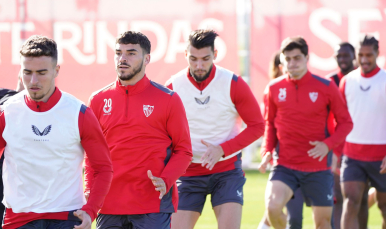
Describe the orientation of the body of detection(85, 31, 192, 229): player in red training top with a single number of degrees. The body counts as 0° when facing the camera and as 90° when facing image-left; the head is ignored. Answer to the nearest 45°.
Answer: approximately 45°

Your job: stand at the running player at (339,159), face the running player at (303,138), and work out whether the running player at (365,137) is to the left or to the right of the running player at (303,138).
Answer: left

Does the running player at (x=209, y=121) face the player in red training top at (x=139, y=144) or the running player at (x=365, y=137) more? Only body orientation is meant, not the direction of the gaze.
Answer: the player in red training top

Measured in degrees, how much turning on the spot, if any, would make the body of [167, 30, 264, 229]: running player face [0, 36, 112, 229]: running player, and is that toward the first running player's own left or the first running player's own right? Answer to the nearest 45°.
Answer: approximately 45° to the first running player's own right

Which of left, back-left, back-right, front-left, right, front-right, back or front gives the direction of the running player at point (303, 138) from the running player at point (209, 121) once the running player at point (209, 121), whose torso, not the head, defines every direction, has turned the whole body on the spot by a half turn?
front-right

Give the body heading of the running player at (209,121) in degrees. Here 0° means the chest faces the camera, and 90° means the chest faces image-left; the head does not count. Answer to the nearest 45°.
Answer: approximately 0°
